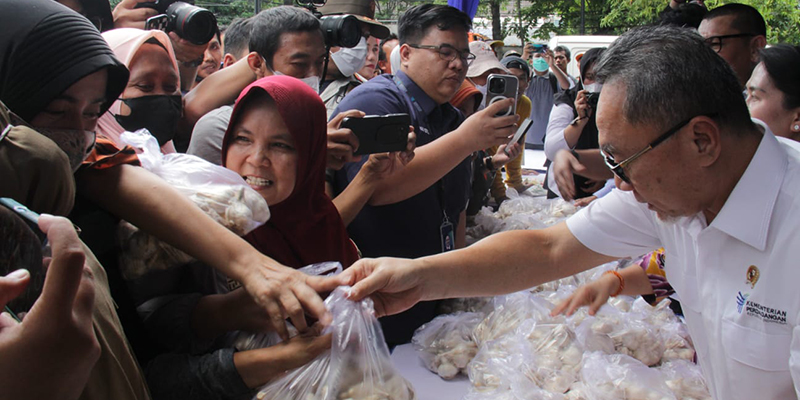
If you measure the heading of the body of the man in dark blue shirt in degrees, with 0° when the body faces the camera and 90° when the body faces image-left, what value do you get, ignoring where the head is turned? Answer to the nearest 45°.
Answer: approximately 315°

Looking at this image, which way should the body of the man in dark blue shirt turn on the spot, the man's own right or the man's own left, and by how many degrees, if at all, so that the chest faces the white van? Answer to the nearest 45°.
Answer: approximately 135° to the man's own left

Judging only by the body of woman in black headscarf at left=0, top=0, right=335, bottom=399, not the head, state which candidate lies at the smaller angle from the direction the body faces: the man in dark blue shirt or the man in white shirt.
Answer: the man in white shirt

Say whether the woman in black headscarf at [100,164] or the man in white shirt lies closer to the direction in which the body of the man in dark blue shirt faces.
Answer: the man in white shirt

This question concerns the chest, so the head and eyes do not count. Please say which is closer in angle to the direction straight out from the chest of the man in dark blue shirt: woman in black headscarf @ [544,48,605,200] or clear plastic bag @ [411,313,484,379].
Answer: the clear plastic bag

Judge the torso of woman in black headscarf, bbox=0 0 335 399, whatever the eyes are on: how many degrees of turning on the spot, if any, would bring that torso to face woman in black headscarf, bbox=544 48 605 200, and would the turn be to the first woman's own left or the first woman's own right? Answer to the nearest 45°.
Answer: approximately 90° to the first woman's own left

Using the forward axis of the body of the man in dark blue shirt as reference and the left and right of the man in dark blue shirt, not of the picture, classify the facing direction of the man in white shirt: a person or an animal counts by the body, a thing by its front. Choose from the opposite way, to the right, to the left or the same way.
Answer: to the right

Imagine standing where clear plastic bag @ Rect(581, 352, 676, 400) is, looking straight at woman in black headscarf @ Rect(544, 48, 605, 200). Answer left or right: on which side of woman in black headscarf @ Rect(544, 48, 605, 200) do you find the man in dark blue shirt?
left

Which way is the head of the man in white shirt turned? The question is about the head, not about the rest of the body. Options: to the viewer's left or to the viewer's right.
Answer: to the viewer's left
